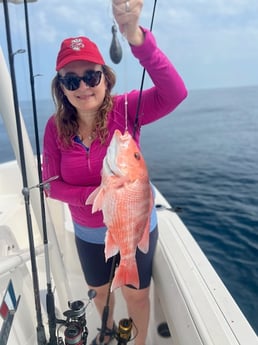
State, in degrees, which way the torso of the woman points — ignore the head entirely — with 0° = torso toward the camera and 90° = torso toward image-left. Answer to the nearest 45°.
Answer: approximately 0°
